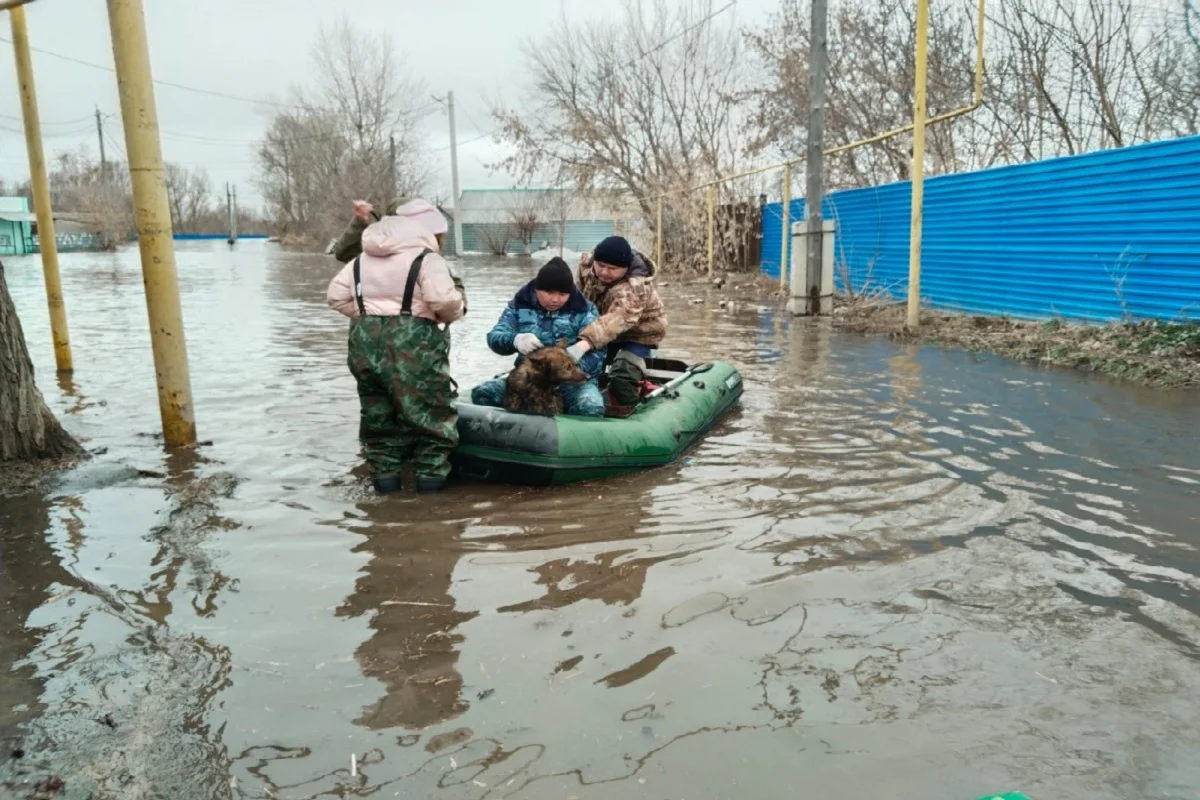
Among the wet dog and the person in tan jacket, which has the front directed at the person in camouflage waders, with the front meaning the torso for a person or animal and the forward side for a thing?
the person in tan jacket

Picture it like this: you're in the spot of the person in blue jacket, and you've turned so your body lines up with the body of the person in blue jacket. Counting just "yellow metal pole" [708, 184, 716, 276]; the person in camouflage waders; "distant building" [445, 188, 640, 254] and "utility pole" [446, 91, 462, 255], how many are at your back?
3

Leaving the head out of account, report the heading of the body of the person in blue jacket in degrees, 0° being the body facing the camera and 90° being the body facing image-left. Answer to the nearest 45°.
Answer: approximately 0°

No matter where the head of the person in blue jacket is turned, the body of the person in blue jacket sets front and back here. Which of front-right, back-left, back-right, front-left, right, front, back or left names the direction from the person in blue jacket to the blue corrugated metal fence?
back-left

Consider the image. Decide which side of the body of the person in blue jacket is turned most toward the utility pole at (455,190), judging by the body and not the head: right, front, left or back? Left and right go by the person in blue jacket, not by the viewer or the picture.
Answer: back

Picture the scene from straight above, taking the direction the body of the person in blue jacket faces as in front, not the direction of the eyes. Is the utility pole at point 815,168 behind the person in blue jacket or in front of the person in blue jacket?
behind

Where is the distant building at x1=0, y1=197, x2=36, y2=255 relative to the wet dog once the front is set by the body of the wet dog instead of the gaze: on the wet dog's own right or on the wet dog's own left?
on the wet dog's own left

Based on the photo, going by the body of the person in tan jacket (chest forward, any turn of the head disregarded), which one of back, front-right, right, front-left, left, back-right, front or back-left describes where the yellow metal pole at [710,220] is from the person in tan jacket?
back-right

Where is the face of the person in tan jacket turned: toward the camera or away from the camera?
toward the camera

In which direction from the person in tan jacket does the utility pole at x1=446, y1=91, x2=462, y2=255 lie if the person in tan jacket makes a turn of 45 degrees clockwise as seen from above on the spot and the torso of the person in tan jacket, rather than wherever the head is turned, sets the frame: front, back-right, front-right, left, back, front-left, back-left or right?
right

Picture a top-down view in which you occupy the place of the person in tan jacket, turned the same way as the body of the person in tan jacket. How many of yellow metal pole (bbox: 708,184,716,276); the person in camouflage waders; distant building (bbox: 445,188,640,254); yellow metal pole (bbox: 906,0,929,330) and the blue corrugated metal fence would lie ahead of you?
1
